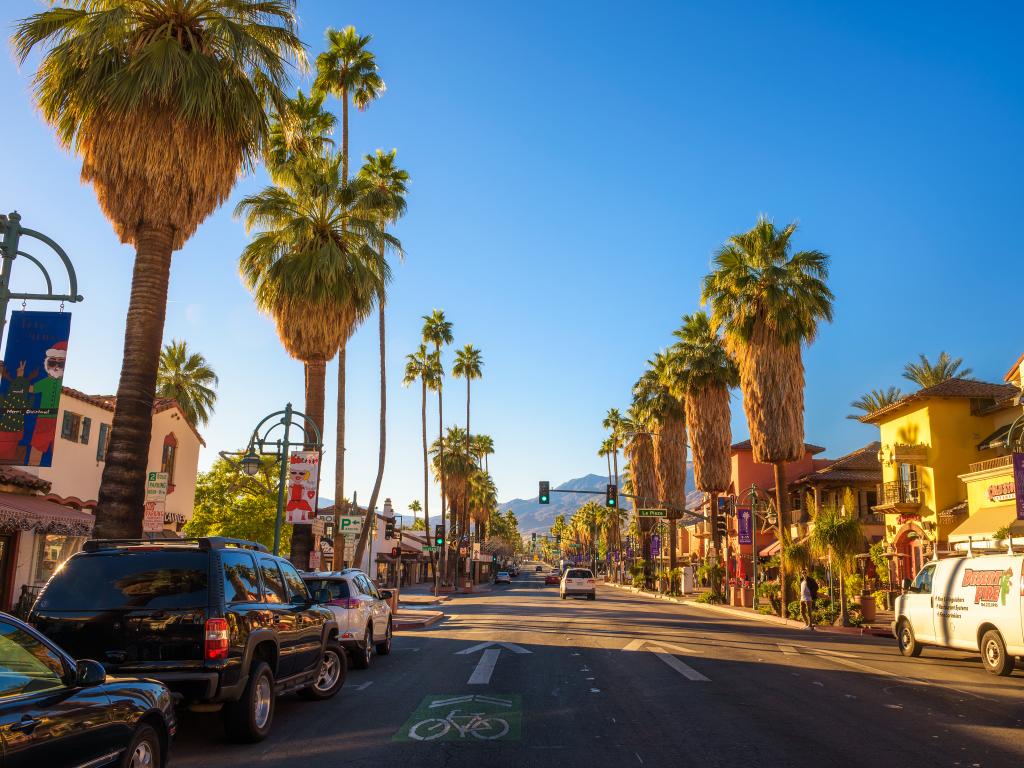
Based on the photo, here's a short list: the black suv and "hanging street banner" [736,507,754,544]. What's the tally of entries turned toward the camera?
1

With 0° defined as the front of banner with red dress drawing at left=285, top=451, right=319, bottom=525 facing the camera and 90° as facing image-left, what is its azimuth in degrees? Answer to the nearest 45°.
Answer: approximately 0°

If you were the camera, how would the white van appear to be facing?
facing away from the viewer and to the left of the viewer

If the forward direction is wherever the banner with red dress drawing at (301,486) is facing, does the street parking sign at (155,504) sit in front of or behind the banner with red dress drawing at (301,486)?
in front

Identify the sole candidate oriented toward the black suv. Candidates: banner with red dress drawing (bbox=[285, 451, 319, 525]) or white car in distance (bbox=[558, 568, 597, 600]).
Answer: the banner with red dress drawing

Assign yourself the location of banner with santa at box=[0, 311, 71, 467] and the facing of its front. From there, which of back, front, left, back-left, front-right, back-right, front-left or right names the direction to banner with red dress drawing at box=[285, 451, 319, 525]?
back-left

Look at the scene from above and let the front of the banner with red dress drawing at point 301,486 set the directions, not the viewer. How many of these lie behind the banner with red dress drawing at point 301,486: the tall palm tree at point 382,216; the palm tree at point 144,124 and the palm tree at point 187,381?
2

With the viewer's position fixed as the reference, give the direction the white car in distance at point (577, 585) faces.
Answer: facing away from the viewer

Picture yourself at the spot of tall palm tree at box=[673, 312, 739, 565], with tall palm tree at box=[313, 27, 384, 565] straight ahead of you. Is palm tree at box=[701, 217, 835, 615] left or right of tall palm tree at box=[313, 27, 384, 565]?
left

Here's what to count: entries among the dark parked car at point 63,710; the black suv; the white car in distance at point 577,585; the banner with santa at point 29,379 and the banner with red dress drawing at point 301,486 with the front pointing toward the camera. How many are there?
2
